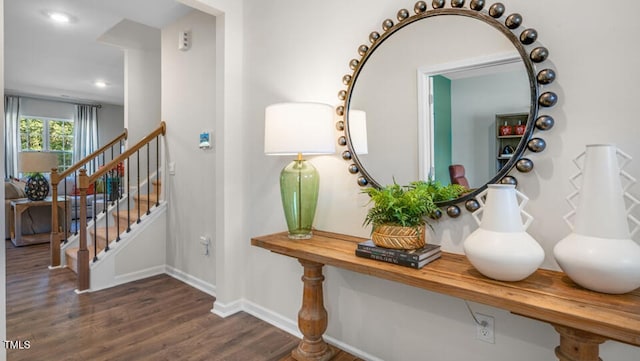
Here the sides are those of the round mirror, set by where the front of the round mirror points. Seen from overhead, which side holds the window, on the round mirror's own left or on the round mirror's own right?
on the round mirror's own right

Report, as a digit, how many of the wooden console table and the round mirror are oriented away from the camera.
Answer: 0

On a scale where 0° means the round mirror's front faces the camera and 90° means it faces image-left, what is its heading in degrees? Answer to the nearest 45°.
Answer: approximately 45°

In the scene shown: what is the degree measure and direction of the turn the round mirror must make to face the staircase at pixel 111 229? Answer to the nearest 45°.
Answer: approximately 45° to its right

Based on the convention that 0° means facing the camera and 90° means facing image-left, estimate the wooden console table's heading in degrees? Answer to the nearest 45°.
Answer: approximately 45°

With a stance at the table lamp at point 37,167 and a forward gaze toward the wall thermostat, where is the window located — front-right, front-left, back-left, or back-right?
back-left
